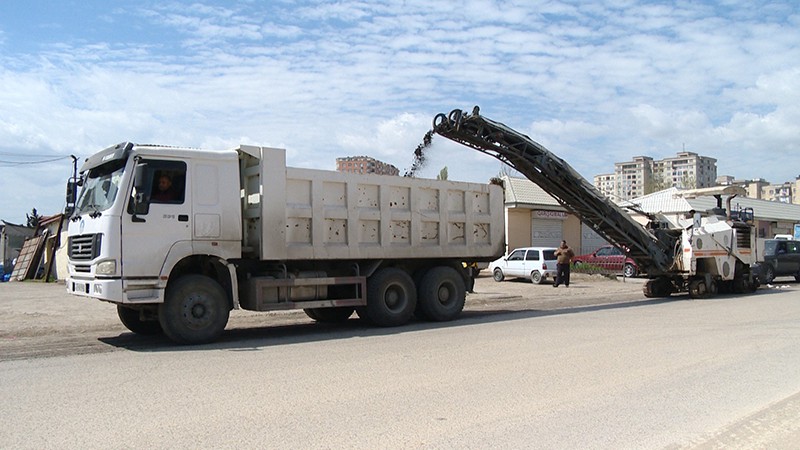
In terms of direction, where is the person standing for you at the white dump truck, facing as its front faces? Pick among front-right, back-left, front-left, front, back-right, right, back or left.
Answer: back

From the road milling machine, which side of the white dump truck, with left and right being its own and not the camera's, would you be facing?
back

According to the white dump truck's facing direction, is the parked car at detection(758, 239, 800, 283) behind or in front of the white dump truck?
behind

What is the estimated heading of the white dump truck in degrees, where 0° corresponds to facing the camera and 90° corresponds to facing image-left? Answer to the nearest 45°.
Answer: approximately 45°

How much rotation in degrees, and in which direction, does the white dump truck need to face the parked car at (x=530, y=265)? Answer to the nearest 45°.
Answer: approximately 180°
